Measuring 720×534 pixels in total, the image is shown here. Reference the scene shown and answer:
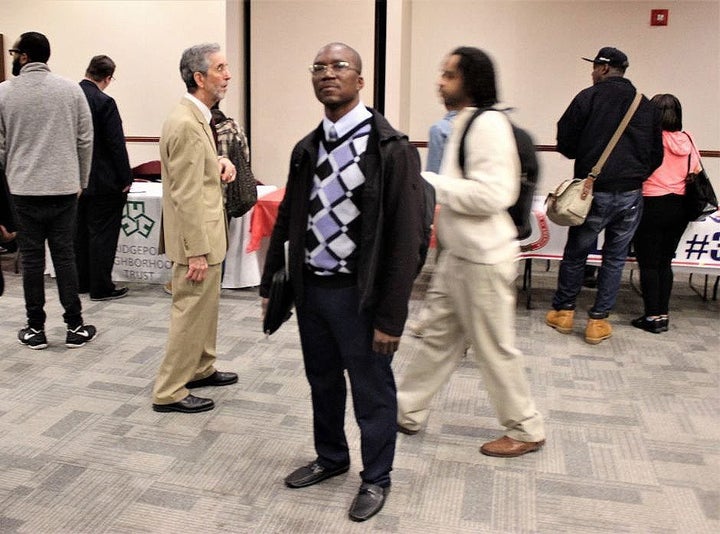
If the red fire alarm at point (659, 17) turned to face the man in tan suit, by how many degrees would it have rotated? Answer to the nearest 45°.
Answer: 0° — it already faces them

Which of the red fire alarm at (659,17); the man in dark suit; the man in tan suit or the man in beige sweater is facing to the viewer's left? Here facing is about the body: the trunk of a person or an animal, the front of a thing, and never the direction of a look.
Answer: the man in beige sweater

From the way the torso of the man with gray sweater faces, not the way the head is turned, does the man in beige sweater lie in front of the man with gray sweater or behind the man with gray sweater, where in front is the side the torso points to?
behind

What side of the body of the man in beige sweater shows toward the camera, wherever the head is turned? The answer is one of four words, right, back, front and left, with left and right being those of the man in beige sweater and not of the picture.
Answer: left

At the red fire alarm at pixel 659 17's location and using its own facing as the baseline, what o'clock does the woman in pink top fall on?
The woman in pink top is roughly at 12 o'clock from the red fire alarm.

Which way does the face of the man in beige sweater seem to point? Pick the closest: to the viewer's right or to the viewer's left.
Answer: to the viewer's left

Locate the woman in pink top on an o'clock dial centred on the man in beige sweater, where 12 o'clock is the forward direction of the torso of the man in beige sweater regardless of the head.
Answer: The woman in pink top is roughly at 4 o'clock from the man in beige sweater.

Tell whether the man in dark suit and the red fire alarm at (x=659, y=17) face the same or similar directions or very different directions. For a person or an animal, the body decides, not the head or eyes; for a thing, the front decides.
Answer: very different directions

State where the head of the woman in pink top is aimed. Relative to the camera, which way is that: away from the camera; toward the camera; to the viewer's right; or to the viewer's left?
away from the camera

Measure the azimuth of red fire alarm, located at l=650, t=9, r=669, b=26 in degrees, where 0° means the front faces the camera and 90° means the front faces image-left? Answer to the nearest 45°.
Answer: approximately 0°

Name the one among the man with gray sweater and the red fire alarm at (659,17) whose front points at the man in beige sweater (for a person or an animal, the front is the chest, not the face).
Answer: the red fire alarm

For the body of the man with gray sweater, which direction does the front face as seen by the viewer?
away from the camera

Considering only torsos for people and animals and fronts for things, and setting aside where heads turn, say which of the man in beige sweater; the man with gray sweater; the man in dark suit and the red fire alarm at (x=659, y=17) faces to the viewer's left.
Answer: the man in beige sweater

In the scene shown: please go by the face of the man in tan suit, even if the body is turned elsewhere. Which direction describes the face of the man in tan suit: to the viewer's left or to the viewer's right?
to the viewer's right

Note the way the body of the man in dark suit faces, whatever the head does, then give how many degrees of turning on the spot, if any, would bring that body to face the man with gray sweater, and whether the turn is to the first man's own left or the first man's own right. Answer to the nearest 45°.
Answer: approximately 135° to the first man's own right

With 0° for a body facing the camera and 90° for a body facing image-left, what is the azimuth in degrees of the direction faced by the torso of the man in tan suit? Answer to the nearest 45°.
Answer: approximately 270°

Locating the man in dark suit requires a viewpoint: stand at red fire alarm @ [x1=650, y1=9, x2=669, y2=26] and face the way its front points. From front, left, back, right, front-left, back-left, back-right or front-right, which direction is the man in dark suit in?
front-right
